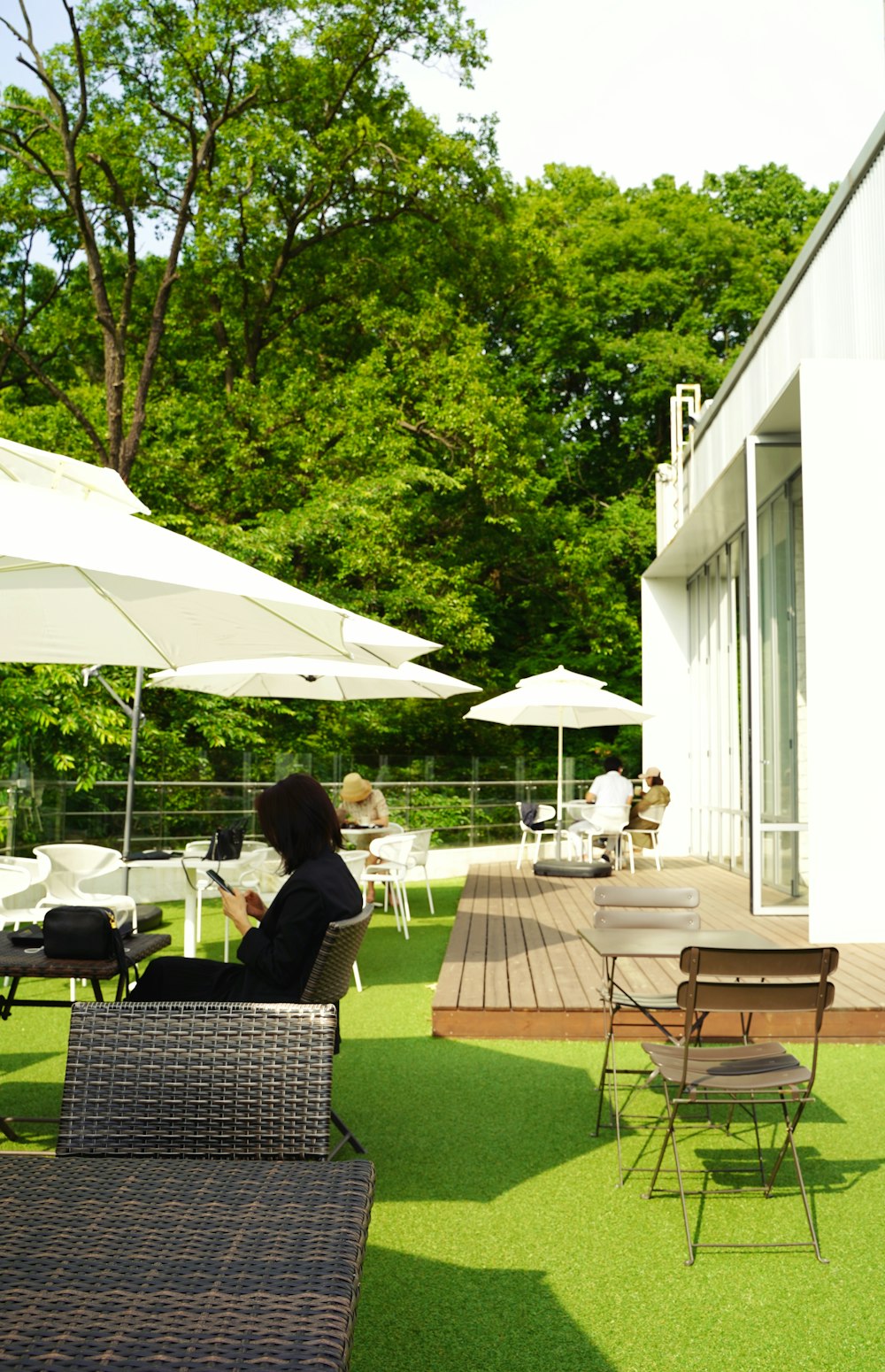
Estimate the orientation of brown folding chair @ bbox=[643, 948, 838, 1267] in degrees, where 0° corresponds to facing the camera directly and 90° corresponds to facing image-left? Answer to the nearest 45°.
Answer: approximately 135°

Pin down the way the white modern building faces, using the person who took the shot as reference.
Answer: facing to the left of the viewer

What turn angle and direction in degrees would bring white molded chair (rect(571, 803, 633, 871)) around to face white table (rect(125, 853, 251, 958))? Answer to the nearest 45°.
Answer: approximately 90° to its left

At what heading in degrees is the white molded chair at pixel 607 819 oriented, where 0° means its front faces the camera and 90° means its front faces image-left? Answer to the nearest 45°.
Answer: approximately 135°

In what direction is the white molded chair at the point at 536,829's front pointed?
to the viewer's right

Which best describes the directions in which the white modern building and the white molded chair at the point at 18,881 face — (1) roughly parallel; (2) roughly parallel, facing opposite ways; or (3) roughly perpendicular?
roughly parallel, facing opposite ways

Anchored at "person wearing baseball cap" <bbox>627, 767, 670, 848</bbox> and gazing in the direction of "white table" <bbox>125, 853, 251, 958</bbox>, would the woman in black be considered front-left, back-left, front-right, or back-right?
front-left

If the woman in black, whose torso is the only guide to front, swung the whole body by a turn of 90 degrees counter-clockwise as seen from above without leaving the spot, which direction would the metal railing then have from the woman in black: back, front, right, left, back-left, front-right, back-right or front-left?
back

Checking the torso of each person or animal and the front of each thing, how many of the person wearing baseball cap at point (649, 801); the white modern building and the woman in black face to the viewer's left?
3

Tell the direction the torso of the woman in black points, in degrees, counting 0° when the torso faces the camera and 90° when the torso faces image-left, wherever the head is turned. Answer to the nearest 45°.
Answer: approximately 90°

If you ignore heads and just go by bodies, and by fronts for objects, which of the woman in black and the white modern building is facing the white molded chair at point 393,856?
the white modern building

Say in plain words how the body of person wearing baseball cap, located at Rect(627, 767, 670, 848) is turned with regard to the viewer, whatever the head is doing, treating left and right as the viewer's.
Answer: facing to the left of the viewer

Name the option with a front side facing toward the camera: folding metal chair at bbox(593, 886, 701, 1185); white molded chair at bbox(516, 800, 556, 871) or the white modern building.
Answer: the folding metal chair

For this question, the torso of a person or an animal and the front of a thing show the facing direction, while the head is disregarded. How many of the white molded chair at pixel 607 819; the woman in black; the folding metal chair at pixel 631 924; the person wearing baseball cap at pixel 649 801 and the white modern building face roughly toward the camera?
1
